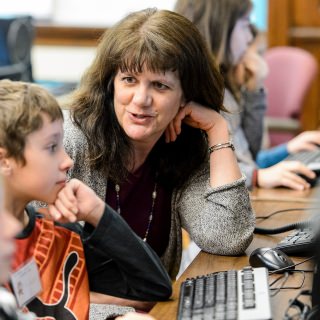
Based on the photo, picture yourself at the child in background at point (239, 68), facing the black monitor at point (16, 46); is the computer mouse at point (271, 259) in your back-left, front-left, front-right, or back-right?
back-left

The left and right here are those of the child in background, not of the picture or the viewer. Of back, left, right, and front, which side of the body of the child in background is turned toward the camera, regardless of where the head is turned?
right

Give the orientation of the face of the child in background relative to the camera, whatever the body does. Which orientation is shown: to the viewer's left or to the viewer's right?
to the viewer's right

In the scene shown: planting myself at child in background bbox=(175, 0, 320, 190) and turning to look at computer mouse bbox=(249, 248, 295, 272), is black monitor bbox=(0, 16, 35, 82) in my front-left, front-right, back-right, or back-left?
back-right

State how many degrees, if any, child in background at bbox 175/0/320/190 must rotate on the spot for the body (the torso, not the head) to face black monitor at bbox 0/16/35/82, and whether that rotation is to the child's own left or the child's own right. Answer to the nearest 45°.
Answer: approximately 135° to the child's own left

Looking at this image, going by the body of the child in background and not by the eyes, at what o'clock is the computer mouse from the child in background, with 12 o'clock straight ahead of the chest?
The computer mouse is roughly at 3 o'clock from the child in background.
